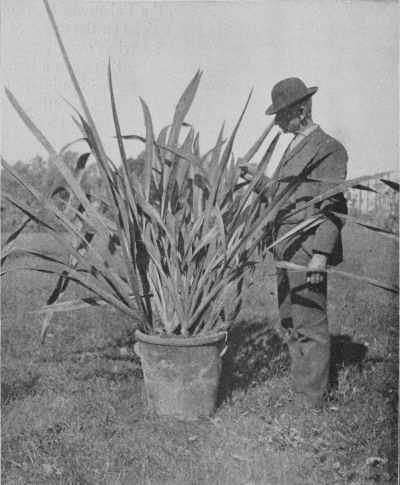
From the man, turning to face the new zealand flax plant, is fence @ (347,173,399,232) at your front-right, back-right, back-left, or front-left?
back-right

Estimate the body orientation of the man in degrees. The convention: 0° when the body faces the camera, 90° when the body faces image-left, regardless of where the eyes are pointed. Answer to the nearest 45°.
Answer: approximately 90°

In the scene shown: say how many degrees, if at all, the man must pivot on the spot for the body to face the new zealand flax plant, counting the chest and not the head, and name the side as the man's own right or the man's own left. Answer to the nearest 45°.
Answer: approximately 45° to the man's own left

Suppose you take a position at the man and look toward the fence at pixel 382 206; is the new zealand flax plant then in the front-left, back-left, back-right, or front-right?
back-left

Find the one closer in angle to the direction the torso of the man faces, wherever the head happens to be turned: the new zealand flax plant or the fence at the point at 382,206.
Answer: the new zealand flax plant

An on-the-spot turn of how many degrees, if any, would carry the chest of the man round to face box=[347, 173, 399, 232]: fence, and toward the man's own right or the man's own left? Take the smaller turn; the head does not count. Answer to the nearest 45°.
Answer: approximately 90° to the man's own right

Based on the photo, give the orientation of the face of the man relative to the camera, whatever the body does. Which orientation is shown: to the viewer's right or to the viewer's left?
to the viewer's left

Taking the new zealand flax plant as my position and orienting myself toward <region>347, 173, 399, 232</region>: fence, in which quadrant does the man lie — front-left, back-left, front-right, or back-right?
front-right
